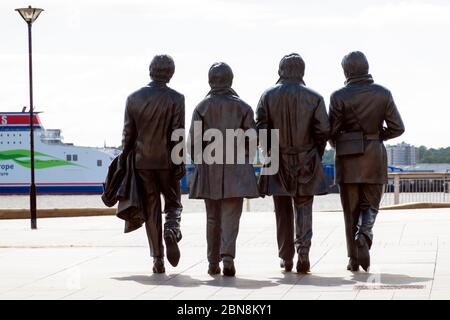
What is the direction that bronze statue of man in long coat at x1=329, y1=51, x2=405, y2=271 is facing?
away from the camera

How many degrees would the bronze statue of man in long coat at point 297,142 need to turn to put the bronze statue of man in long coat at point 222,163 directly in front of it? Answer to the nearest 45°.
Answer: approximately 90° to its left

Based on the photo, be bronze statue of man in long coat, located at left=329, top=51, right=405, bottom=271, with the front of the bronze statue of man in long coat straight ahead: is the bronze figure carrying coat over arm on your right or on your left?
on your left

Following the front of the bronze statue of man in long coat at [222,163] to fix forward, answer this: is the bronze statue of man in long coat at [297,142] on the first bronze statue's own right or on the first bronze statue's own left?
on the first bronze statue's own right

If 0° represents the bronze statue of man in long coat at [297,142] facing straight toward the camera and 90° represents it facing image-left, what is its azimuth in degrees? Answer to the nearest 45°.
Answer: approximately 180°

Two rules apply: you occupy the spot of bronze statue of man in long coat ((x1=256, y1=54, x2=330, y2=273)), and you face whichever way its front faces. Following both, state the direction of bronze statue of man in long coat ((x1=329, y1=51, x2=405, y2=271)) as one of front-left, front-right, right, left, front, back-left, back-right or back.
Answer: right

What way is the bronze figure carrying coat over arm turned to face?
away from the camera

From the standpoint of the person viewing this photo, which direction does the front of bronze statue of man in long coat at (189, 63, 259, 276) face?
facing away from the viewer
